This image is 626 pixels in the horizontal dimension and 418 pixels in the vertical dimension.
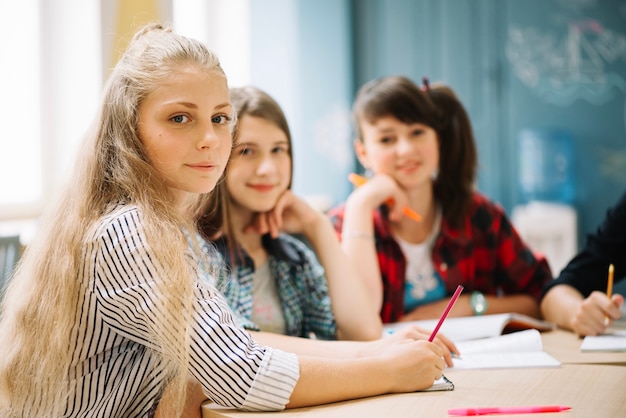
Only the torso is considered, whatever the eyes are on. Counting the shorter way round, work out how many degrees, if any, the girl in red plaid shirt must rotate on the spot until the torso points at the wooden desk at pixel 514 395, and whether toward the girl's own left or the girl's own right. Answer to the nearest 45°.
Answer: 0° — they already face it

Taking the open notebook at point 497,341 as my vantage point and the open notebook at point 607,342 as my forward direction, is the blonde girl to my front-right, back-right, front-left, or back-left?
back-right

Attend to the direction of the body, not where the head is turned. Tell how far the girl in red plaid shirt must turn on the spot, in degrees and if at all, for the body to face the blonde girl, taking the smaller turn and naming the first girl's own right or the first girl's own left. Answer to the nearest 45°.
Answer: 0° — they already face them

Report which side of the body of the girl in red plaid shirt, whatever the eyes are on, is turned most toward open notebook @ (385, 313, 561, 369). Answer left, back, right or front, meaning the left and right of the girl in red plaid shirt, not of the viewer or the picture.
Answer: front

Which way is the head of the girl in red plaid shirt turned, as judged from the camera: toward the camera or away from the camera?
toward the camera

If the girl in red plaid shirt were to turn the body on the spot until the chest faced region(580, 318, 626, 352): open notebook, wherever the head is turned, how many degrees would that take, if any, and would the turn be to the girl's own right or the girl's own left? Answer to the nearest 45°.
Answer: approximately 45° to the girl's own left

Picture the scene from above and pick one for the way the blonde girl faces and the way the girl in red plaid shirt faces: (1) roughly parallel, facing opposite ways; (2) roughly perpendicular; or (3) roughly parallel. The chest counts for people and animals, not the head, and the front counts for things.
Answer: roughly perpendicular

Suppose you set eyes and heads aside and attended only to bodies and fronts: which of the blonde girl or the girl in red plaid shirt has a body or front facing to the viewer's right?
the blonde girl

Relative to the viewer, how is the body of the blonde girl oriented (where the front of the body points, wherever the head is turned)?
to the viewer's right

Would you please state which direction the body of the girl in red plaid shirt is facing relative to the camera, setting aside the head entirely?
toward the camera

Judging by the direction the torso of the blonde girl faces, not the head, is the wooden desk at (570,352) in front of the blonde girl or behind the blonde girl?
in front

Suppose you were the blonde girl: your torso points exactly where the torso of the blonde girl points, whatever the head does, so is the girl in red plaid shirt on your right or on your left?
on your left

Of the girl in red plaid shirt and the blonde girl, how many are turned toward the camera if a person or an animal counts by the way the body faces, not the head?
1

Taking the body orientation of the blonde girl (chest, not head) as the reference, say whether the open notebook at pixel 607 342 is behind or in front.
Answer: in front
